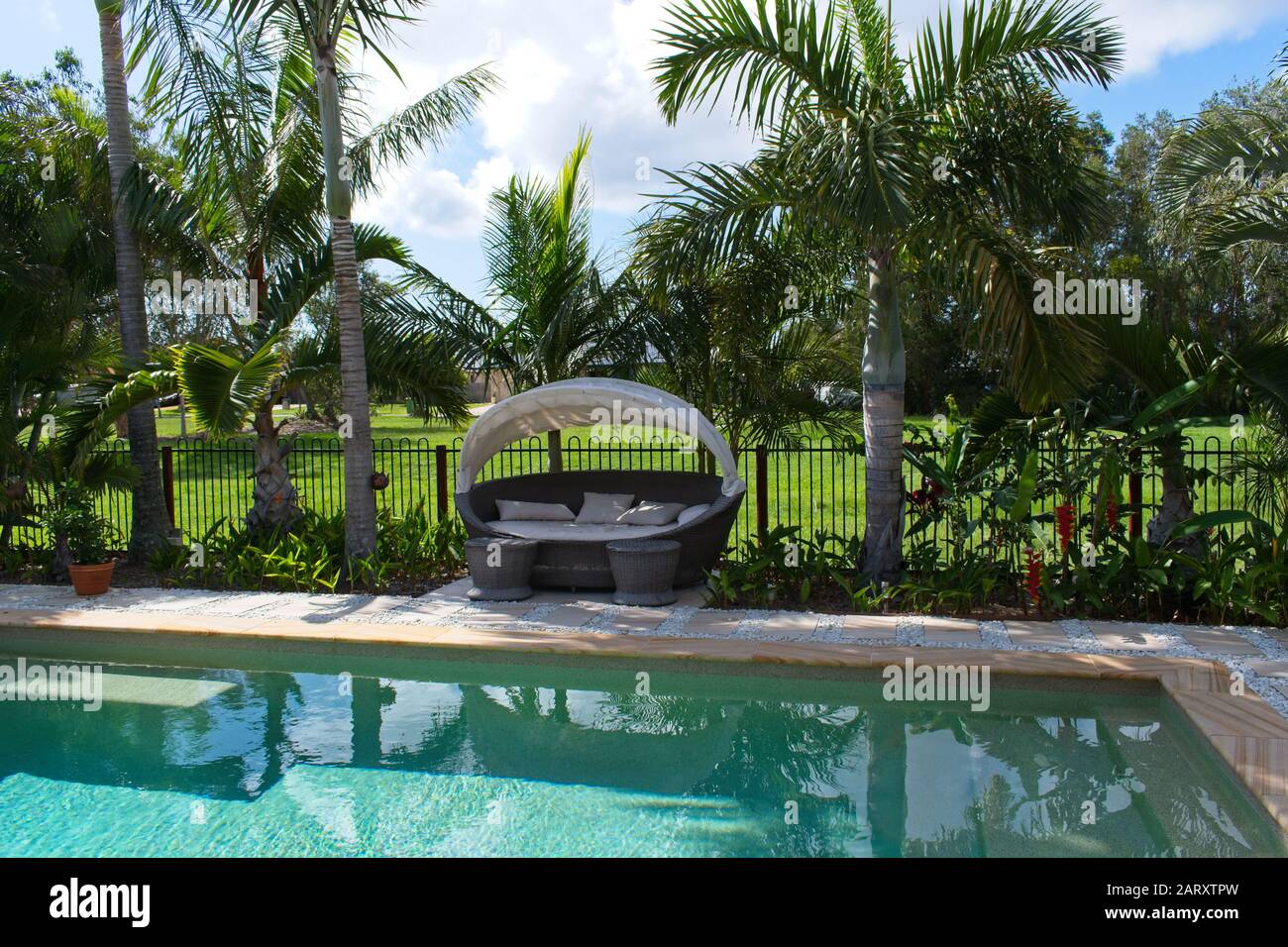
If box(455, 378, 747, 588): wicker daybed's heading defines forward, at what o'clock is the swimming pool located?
The swimming pool is roughly at 12 o'clock from the wicker daybed.

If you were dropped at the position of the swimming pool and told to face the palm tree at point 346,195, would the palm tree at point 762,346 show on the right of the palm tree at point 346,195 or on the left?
right

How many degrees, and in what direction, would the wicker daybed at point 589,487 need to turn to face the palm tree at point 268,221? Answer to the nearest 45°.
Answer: approximately 90° to its right

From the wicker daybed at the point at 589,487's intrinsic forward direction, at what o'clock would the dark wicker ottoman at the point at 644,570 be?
The dark wicker ottoman is roughly at 11 o'clock from the wicker daybed.

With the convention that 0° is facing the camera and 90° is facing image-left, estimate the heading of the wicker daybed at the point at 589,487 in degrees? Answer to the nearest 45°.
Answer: approximately 0°

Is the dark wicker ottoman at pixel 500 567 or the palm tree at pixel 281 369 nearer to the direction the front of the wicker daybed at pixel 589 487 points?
the dark wicker ottoman

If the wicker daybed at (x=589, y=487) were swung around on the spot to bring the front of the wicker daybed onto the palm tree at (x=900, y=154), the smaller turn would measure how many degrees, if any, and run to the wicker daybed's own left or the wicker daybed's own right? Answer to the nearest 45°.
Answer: approximately 45° to the wicker daybed's own left

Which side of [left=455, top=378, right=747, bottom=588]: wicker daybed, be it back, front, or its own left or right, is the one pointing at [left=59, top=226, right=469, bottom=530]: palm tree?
right
